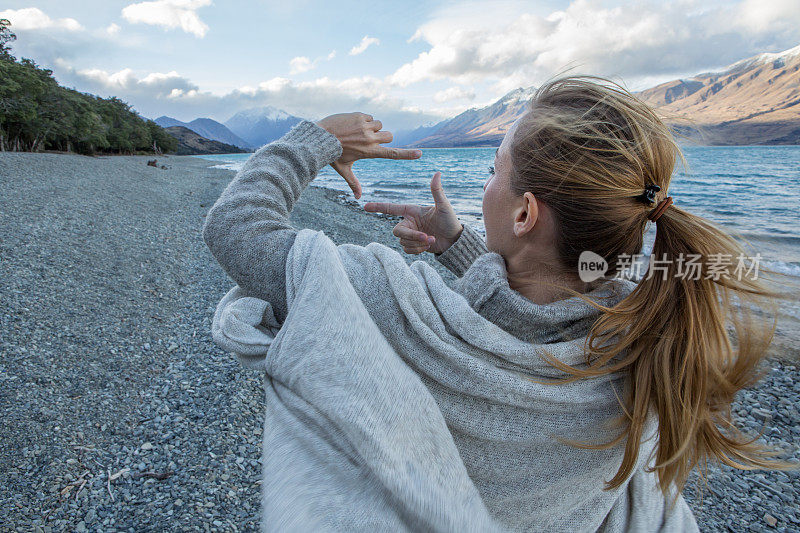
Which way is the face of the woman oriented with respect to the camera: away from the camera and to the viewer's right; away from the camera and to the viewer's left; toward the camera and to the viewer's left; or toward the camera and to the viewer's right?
away from the camera and to the viewer's left

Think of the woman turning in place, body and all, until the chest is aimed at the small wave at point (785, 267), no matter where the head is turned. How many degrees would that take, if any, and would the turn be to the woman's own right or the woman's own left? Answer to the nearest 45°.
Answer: approximately 90° to the woman's own right

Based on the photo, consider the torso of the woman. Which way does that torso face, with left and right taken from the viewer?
facing away from the viewer and to the left of the viewer
